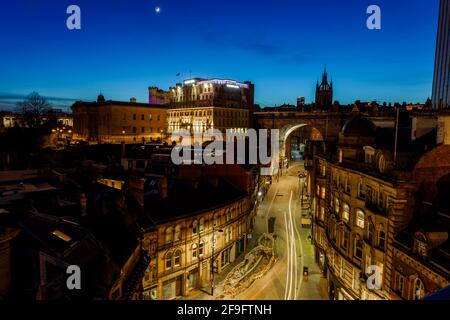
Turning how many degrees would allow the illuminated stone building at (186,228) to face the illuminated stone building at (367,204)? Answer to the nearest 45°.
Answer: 0° — it already faces it

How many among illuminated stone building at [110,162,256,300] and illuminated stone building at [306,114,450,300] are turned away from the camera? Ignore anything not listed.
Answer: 0

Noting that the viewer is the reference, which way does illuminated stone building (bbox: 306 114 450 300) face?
facing the viewer and to the left of the viewer

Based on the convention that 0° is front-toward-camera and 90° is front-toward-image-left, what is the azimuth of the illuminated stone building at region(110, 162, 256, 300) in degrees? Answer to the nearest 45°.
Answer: approximately 315°
